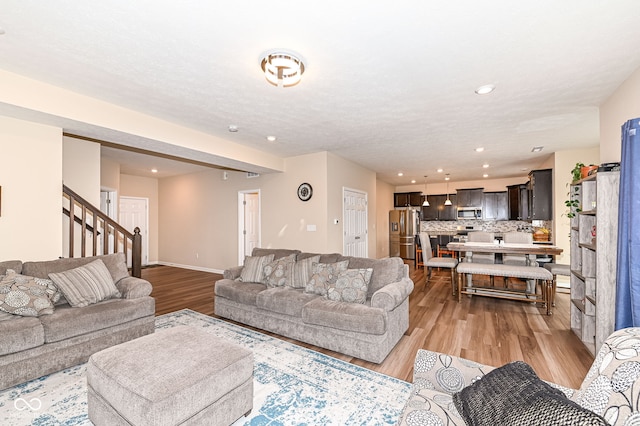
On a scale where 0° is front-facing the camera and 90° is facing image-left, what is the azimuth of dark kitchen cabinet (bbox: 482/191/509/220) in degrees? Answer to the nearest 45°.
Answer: approximately 0°

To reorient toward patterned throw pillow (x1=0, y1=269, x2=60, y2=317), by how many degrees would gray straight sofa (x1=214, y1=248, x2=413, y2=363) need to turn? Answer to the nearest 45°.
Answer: approximately 45° to its right

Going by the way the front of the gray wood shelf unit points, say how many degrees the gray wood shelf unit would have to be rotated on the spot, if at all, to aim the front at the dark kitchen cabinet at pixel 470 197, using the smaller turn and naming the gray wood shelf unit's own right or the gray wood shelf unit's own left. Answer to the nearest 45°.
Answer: approximately 90° to the gray wood shelf unit's own right

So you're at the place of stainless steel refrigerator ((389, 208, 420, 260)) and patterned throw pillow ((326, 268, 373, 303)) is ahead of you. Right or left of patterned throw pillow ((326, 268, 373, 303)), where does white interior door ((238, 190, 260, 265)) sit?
right

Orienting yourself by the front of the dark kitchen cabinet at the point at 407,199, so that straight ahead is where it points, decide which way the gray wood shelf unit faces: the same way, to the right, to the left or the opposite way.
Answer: to the right

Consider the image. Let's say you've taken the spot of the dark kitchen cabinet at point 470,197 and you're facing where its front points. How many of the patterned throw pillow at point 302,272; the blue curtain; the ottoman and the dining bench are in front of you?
4

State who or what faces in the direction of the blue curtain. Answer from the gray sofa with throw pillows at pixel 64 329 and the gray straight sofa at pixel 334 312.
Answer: the gray sofa with throw pillows at pixel 64 329

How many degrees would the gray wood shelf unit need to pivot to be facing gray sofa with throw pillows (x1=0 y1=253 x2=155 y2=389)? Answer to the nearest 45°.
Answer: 0° — it already faces it
